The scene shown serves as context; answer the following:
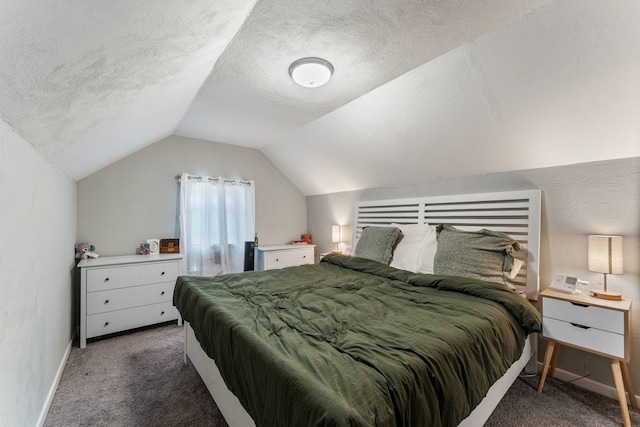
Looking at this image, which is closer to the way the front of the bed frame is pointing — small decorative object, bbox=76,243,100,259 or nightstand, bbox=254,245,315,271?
the small decorative object

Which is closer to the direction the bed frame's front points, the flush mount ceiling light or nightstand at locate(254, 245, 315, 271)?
the flush mount ceiling light

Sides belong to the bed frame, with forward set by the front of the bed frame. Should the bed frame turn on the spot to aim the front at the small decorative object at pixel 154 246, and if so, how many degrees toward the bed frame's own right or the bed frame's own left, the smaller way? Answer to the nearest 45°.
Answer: approximately 45° to the bed frame's own right

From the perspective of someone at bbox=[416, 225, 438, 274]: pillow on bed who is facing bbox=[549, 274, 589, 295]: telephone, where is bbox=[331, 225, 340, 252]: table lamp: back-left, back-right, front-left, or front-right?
back-left

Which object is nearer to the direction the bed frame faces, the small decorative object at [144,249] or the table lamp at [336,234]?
the small decorative object

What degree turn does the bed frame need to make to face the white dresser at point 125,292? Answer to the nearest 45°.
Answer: approximately 45° to its right

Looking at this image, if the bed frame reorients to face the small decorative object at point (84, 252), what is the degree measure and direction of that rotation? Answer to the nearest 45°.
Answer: approximately 45° to its right

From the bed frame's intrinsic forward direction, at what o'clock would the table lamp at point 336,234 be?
The table lamp is roughly at 3 o'clock from the bed frame.

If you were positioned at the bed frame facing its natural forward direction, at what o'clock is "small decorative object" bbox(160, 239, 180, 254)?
The small decorative object is roughly at 2 o'clock from the bed frame.

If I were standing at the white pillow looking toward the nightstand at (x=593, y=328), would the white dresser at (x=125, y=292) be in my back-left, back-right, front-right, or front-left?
back-right

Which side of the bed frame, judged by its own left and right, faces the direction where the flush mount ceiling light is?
front

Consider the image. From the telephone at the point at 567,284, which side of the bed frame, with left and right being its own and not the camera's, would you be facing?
left

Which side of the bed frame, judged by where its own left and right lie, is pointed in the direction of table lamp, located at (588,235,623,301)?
left

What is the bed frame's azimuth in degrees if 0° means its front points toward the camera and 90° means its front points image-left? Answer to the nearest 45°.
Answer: approximately 45°
